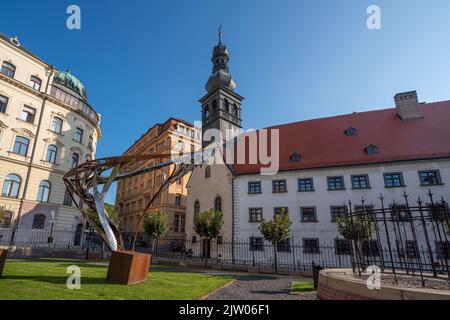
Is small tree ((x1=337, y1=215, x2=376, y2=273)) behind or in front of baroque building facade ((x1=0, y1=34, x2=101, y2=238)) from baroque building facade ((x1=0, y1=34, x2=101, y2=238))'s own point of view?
in front

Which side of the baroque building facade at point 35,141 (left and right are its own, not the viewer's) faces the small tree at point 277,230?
front

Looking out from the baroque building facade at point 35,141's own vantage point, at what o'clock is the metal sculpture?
The metal sculpture is roughly at 1 o'clock from the baroque building facade.

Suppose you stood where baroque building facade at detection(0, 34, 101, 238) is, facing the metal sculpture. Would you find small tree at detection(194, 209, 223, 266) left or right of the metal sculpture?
left

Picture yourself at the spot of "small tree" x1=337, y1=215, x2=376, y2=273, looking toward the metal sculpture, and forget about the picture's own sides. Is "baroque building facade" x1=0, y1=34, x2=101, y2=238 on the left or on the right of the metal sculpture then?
right

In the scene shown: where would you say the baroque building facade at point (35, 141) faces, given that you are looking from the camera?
facing the viewer and to the right of the viewer

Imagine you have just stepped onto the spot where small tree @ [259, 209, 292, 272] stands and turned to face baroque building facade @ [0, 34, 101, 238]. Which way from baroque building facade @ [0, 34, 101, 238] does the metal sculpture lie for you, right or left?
left

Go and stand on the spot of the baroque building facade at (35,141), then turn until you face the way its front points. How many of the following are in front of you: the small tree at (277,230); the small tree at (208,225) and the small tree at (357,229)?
3
